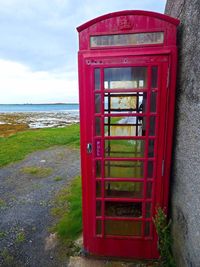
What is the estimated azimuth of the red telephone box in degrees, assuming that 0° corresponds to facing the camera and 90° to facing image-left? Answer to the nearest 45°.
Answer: approximately 0°

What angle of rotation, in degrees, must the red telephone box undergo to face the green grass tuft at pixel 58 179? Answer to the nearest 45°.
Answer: approximately 135° to its right
